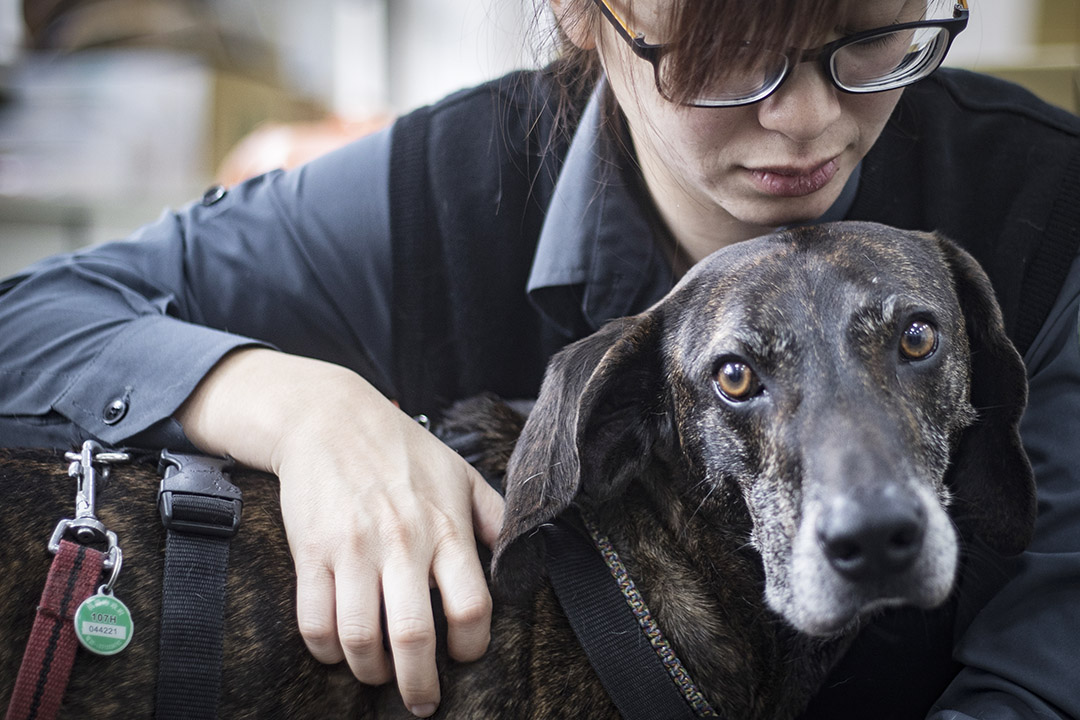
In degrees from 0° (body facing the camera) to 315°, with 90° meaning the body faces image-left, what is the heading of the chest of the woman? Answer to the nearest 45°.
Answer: approximately 0°

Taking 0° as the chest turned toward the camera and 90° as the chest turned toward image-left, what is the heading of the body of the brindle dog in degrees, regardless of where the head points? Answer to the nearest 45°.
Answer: approximately 315°
